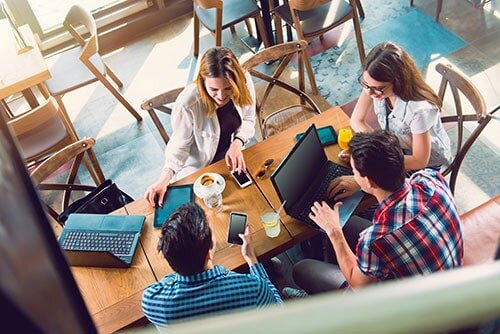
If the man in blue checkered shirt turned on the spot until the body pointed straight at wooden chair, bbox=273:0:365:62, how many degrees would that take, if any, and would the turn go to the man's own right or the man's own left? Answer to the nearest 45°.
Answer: approximately 45° to the man's own right

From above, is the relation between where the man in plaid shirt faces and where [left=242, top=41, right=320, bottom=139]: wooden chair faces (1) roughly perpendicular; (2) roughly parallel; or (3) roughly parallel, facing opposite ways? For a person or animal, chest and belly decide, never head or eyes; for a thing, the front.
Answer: roughly parallel, facing opposite ways

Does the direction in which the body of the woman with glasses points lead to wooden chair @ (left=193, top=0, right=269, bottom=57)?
no

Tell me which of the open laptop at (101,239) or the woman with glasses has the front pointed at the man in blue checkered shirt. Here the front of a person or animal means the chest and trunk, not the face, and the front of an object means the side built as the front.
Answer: the woman with glasses

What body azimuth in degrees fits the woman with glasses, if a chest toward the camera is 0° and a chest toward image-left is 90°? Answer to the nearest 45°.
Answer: approximately 45°

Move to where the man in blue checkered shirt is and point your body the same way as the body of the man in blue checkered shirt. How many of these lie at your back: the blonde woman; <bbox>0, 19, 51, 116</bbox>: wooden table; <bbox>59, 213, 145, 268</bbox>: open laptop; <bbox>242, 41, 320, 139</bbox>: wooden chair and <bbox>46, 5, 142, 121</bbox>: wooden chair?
0

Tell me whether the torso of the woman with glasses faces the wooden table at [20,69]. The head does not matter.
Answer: no

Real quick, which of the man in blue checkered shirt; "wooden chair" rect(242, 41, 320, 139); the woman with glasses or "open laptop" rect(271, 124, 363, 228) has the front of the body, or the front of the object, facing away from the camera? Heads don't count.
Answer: the man in blue checkered shirt

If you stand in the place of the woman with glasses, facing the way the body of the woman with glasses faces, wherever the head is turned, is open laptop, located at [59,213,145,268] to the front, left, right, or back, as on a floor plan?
front

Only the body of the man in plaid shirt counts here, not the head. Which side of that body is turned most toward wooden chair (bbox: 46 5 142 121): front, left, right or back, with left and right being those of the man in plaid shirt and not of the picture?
front

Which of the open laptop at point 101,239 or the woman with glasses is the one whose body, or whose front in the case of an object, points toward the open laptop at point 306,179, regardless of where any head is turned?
the woman with glasses

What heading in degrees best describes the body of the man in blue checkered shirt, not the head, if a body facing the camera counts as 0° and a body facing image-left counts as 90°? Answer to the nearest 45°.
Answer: approximately 180°

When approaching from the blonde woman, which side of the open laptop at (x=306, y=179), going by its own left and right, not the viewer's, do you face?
back

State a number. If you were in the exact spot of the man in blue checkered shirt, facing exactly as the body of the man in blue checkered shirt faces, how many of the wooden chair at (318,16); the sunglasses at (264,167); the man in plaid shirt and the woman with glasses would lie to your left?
0

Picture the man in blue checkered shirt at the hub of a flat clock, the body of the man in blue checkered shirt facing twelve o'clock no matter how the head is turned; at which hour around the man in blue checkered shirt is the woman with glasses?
The woman with glasses is roughly at 2 o'clock from the man in blue checkered shirt.

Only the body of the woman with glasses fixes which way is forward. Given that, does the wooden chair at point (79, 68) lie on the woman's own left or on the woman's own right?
on the woman's own right

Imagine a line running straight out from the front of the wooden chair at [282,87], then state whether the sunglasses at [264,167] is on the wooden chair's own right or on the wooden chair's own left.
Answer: on the wooden chair's own right

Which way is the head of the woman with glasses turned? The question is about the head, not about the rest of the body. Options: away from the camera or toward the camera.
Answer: toward the camera
